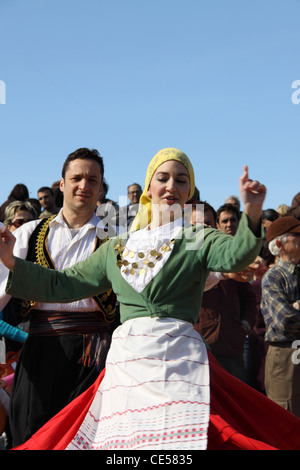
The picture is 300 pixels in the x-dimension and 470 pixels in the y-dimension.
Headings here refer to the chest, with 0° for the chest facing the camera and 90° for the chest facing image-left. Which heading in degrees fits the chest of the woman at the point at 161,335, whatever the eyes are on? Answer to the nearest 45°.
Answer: approximately 0°

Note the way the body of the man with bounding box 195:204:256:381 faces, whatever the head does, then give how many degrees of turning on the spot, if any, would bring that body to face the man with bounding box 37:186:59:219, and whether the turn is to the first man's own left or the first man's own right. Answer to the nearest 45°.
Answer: approximately 135° to the first man's own right

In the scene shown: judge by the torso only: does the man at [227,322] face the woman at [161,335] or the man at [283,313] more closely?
the woman

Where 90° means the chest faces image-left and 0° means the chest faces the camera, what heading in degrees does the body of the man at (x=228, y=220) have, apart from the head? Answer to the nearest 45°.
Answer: approximately 0°

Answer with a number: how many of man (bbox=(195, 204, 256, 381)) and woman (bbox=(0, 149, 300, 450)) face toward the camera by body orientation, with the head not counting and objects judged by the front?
2

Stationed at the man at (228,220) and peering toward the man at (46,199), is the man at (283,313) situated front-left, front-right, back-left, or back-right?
back-left

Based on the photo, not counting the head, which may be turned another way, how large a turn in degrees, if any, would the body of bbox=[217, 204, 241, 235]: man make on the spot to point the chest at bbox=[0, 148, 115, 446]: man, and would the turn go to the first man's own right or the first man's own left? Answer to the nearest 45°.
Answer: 0° — they already face them

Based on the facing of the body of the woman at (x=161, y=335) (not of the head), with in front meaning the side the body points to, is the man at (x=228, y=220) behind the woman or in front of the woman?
behind

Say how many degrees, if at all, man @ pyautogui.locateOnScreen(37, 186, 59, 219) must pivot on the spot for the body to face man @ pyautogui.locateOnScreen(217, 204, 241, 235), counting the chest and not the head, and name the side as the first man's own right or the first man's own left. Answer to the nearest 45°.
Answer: approximately 90° to the first man's own left

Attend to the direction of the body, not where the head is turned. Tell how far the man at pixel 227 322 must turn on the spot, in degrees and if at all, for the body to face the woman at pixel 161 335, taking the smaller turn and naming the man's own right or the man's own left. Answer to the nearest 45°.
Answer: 0° — they already face them

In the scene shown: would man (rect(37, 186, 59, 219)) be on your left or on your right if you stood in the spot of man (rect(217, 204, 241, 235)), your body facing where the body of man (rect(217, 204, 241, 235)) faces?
on your right
